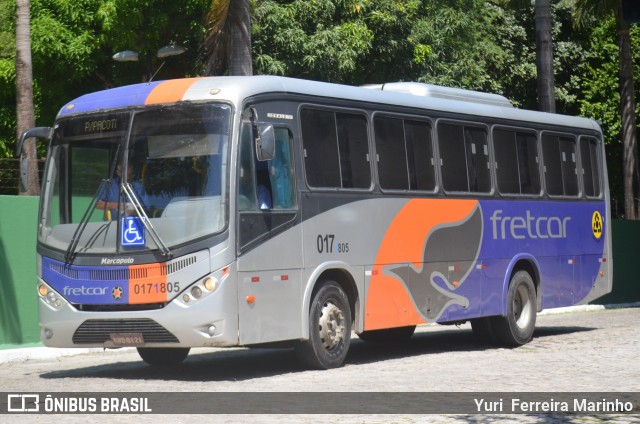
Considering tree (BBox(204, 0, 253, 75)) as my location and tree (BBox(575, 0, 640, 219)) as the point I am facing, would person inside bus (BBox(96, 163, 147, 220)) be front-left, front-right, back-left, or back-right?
back-right

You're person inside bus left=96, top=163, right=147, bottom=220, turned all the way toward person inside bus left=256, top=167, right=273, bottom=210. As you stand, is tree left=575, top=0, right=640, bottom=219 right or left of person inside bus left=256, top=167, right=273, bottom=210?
left

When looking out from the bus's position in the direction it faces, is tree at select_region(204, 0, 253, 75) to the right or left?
on its right

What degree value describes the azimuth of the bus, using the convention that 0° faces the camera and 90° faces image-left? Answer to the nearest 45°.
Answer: approximately 45°

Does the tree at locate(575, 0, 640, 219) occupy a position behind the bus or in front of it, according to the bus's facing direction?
behind
